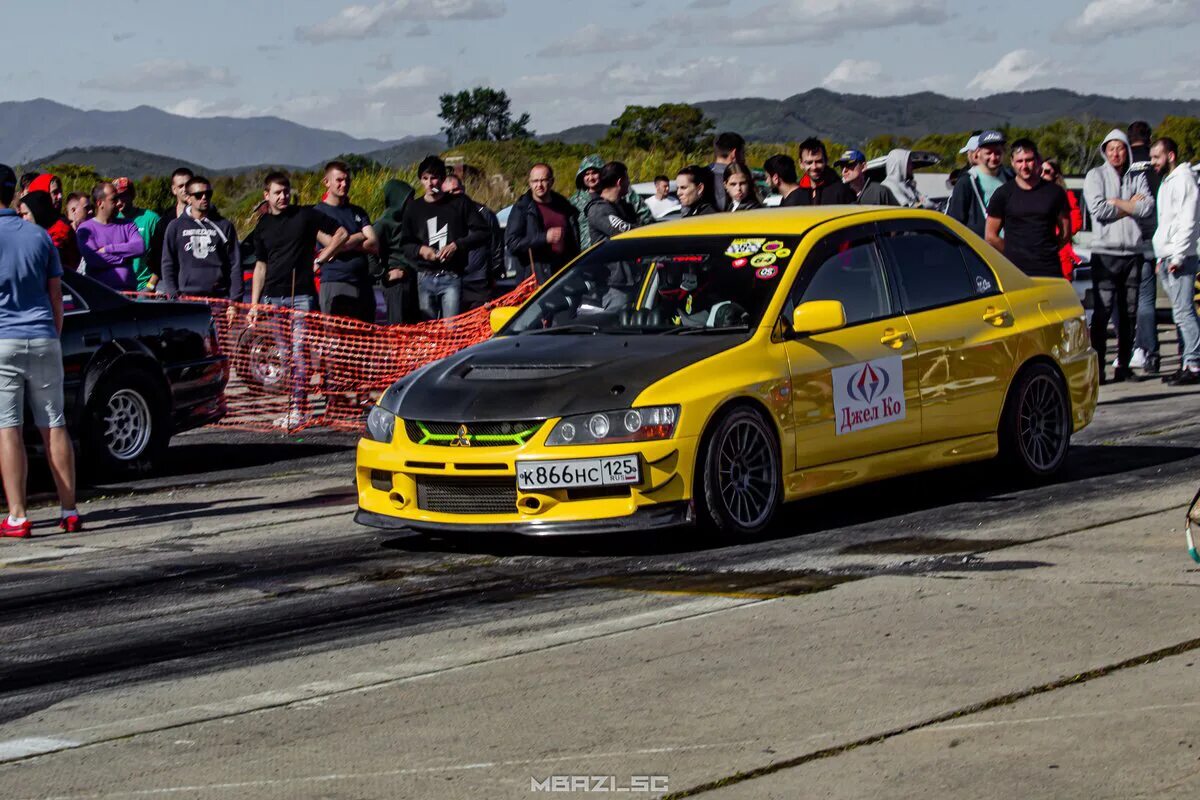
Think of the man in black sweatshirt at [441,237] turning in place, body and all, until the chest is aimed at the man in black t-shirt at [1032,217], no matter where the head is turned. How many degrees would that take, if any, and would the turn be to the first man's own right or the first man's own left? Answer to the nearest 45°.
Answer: approximately 90° to the first man's own left

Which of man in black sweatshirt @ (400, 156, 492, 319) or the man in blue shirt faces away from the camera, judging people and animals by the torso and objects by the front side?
the man in blue shirt

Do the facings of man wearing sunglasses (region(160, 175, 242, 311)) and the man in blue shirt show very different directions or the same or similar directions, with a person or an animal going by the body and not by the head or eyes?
very different directions

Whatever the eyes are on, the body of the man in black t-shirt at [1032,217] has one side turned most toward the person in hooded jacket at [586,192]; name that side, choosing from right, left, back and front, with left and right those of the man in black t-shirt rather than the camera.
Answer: right

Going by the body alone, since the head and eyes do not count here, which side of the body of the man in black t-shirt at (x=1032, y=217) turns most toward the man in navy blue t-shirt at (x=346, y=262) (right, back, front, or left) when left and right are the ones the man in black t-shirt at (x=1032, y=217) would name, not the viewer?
right

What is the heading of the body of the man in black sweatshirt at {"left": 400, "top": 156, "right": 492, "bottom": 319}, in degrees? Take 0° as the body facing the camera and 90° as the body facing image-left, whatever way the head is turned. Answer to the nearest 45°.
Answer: approximately 0°

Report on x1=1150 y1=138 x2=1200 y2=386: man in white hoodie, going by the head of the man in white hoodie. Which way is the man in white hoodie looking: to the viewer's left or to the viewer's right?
to the viewer's left

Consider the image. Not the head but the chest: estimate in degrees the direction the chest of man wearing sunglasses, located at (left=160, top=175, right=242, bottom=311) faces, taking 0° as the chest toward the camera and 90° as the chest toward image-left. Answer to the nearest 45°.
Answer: approximately 0°

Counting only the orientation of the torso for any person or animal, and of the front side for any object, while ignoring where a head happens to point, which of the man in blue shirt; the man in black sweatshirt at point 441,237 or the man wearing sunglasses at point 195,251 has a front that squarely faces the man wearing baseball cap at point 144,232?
the man in blue shirt

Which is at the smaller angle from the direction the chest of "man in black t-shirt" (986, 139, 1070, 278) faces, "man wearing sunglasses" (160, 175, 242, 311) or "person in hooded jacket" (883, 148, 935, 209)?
the man wearing sunglasses

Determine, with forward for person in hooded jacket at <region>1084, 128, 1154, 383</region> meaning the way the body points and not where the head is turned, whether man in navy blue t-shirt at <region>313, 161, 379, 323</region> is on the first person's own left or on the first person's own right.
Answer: on the first person's own right

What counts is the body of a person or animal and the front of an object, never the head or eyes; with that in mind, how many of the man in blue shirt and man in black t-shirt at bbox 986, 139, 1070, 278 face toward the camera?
1
